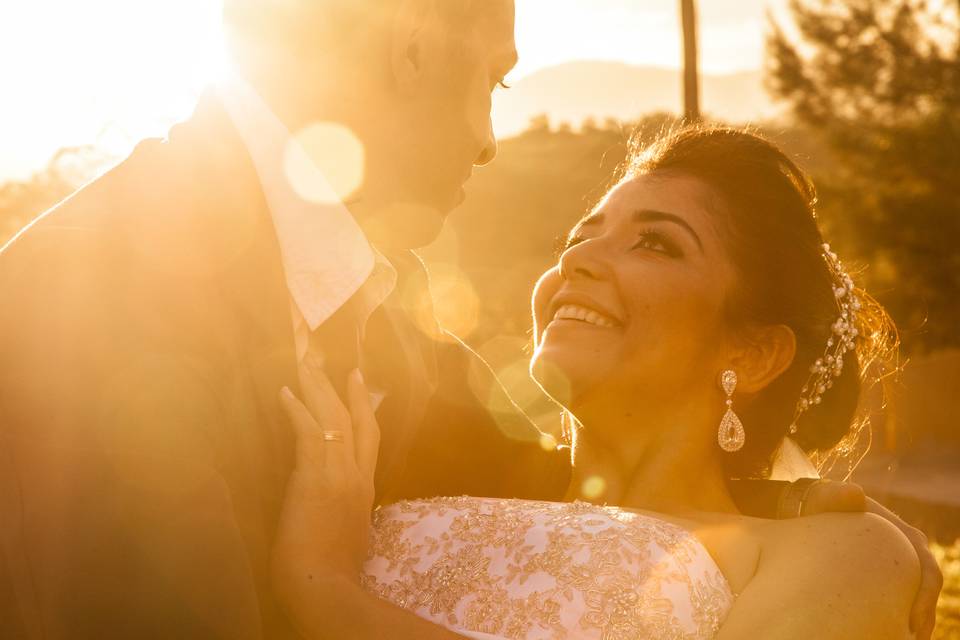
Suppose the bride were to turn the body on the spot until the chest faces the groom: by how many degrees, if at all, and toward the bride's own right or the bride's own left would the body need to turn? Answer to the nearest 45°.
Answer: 0° — they already face them

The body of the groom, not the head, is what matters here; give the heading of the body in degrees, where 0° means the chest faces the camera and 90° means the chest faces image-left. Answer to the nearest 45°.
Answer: approximately 315°

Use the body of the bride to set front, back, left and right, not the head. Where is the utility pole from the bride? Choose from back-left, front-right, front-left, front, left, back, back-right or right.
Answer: back-right

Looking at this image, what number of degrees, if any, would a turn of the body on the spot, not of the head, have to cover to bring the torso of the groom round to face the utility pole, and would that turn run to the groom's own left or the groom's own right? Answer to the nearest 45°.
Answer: approximately 135° to the groom's own left

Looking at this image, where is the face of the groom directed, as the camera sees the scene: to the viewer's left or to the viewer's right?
to the viewer's right

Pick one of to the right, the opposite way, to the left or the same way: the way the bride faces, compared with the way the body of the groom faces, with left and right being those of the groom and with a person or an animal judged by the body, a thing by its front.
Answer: to the right

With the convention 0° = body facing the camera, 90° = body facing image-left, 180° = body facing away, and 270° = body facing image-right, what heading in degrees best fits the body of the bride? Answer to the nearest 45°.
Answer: approximately 45°

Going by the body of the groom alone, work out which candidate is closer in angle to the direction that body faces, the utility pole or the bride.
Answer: the bride
